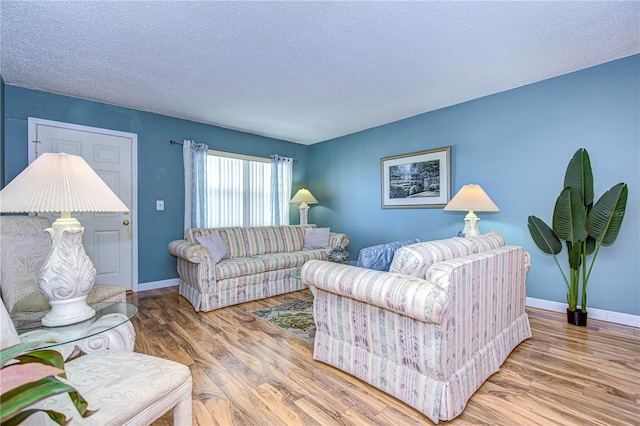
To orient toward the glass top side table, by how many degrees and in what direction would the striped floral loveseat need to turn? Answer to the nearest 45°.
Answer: approximately 90° to its left

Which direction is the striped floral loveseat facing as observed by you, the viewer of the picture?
facing away from the viewer and to the left of the viewer

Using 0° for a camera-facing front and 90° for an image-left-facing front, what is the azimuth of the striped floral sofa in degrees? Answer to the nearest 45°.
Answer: approximately 315°

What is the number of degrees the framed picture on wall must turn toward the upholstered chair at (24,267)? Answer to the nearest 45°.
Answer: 0° — it already faces it

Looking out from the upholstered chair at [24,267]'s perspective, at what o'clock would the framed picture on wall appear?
The framed picture on wall is roughly at 11 o'clock from the upholstered chair.

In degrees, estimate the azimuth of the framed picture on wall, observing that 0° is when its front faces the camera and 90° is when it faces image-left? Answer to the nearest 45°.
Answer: approximately 45°

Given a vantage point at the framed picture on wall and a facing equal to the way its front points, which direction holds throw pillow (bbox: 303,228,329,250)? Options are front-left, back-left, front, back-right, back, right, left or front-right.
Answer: front-right

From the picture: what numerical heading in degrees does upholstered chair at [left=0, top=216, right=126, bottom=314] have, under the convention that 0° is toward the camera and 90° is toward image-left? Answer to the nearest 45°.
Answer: approximately 315°
